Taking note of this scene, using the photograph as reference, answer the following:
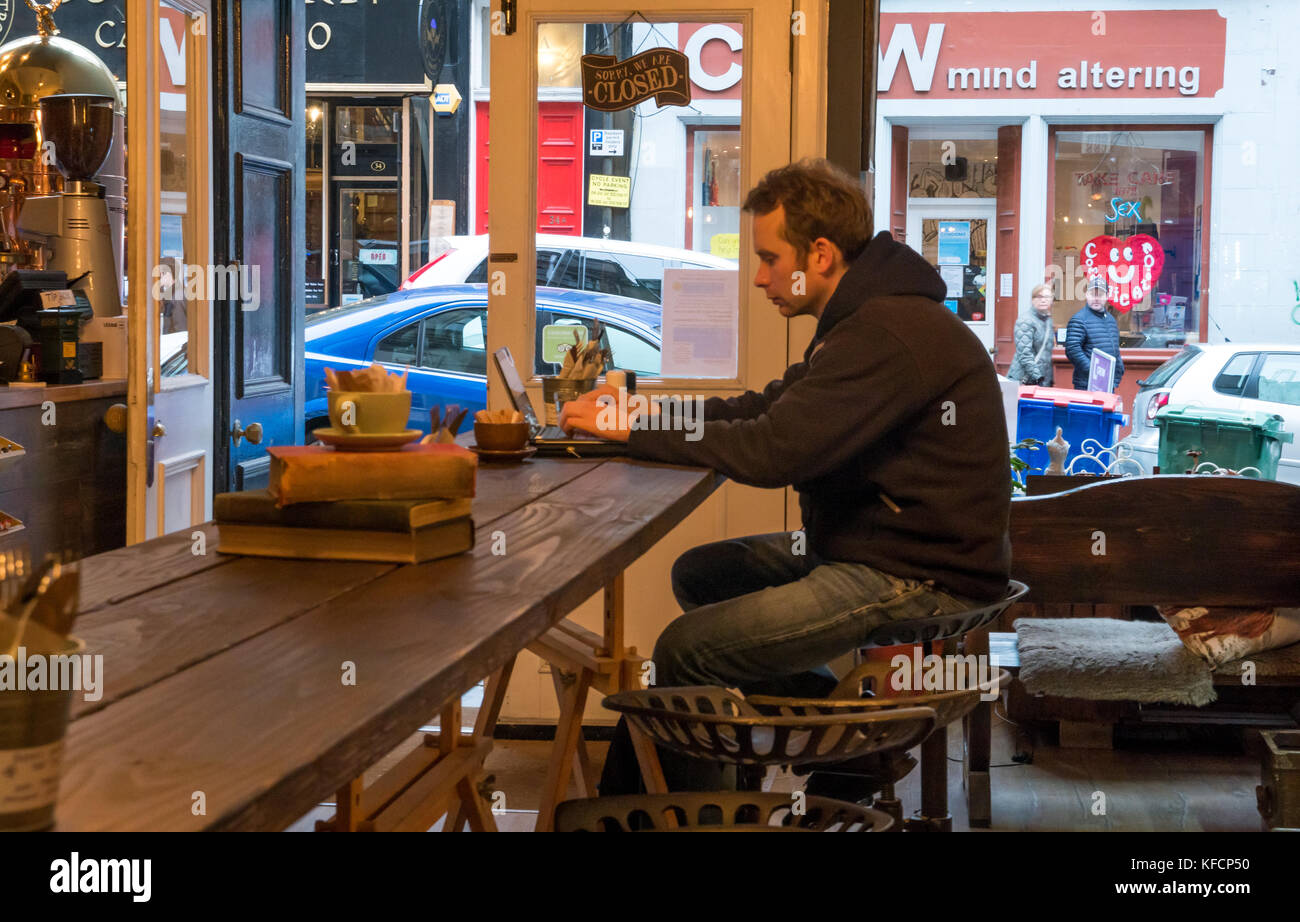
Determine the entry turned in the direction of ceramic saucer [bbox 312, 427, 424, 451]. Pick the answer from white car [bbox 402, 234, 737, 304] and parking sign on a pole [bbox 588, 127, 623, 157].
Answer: the parking sign on a pole

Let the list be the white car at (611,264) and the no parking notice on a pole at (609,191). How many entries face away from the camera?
0

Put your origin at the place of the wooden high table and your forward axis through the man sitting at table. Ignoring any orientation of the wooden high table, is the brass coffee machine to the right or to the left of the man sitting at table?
left

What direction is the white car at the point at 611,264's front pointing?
to the viewer's right

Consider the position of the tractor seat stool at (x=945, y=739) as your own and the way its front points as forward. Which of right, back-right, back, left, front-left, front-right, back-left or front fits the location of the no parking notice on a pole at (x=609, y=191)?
front-right

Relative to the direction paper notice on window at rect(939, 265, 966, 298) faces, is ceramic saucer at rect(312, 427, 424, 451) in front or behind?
in front

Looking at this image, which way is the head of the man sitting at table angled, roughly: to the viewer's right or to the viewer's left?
to the viewer's left

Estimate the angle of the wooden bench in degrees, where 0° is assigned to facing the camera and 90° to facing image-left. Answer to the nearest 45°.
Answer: approximately 0°
